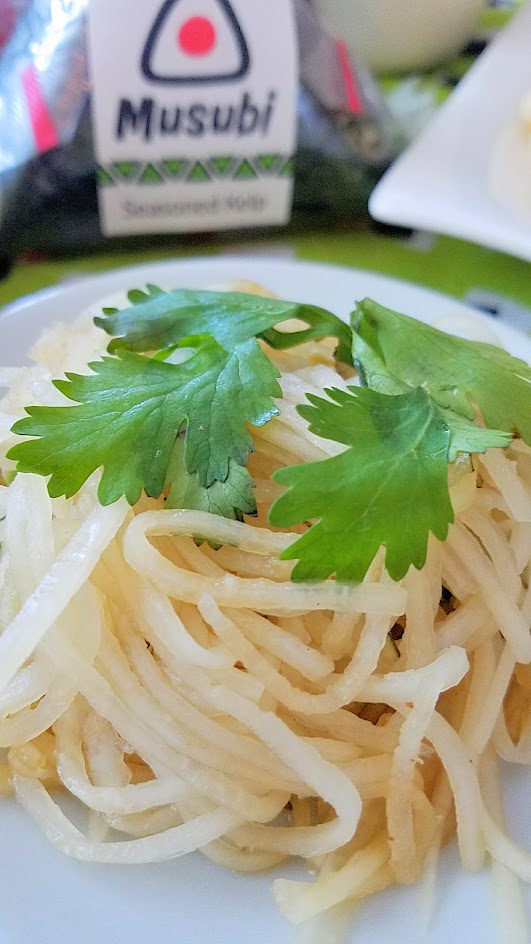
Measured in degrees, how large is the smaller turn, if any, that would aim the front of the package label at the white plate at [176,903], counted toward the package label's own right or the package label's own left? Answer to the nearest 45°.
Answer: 0° — it already faces it

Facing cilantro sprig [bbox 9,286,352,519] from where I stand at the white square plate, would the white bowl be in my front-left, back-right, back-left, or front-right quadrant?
back-right

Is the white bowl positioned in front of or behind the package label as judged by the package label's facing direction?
behind

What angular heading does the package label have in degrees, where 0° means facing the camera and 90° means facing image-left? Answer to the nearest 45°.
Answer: approximately 0°

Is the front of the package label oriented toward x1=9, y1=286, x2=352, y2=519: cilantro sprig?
yes

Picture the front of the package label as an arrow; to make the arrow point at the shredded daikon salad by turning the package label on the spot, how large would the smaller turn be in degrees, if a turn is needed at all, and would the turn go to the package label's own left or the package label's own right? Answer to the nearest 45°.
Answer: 0° — it already faces it

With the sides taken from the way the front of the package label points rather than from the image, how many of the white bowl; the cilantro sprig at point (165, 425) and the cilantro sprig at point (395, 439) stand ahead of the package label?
2

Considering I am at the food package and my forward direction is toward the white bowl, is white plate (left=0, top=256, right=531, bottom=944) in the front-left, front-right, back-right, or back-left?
back-right
